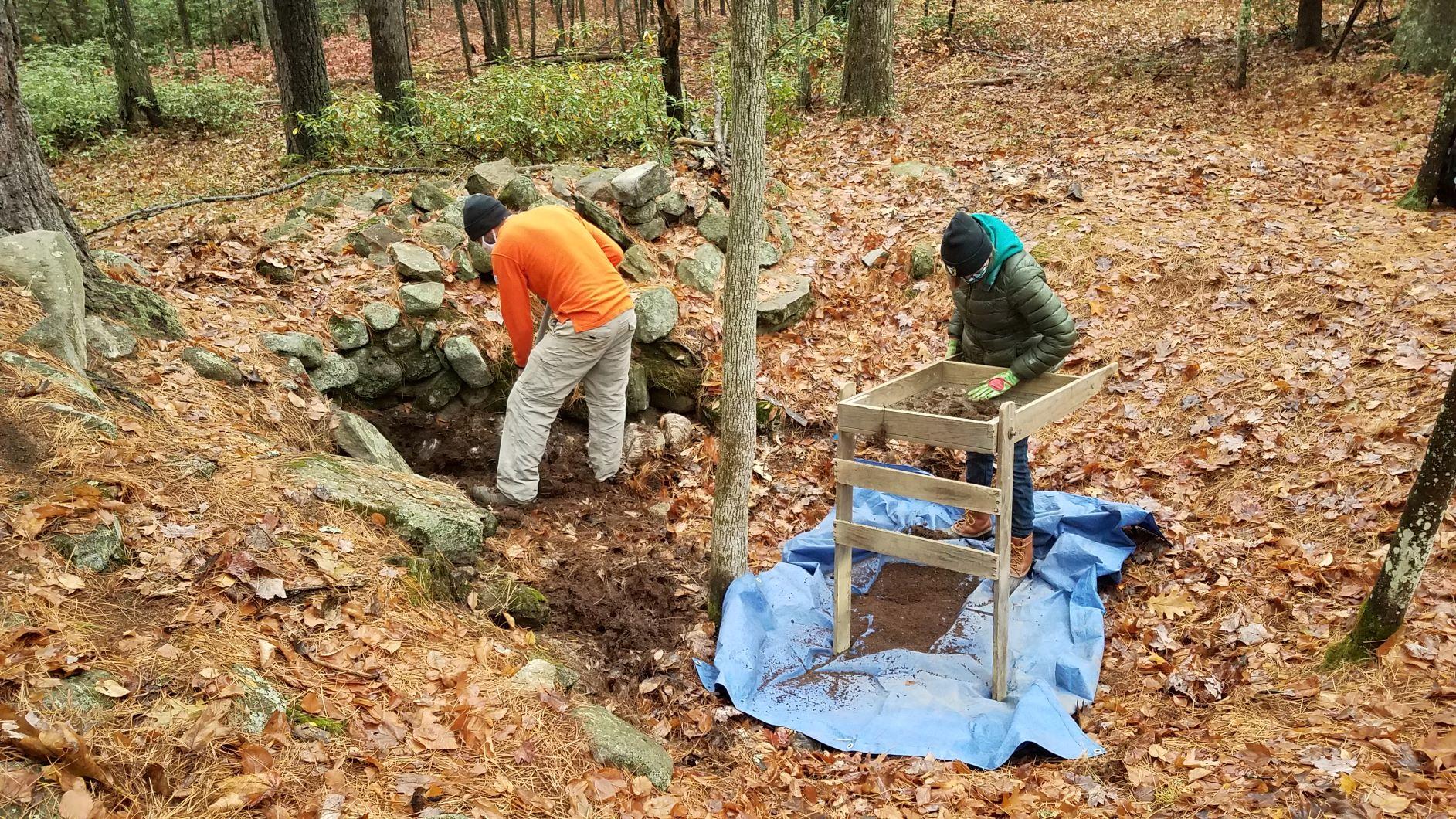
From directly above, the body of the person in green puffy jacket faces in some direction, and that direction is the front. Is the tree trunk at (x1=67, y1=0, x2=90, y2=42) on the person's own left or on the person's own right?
on the person's own right

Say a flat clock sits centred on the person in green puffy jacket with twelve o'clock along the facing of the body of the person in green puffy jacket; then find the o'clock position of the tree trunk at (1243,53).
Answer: The tree trunk is roughly at 5 o'clock from the person in green puffy jacket.

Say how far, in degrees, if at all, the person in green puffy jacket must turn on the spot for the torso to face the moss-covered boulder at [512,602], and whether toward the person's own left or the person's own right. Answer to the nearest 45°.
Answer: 0° — they already face it

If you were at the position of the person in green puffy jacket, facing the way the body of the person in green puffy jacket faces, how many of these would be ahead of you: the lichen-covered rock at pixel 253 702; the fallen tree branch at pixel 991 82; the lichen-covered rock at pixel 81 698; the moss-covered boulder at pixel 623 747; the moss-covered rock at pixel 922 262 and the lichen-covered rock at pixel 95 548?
4

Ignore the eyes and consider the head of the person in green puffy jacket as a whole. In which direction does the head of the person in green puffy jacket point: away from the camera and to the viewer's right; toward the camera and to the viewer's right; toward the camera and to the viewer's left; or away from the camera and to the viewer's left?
toward the camera and to the viewer's left

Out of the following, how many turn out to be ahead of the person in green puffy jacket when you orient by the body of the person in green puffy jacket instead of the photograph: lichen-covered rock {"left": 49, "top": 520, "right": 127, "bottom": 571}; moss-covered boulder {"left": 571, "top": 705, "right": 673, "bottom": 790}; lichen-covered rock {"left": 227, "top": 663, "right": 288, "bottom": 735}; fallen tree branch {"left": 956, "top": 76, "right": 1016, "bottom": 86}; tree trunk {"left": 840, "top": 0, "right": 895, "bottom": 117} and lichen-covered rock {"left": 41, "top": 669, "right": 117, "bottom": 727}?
4

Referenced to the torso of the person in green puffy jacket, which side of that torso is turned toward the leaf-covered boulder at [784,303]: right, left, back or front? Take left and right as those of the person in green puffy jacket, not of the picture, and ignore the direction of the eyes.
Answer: right

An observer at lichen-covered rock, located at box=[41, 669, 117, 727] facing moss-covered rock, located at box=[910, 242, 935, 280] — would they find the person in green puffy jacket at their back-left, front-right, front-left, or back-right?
front-right

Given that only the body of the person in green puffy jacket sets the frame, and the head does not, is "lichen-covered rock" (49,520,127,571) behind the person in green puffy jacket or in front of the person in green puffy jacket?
in front

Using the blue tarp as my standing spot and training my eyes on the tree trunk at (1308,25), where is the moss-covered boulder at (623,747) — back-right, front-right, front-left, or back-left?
back-left

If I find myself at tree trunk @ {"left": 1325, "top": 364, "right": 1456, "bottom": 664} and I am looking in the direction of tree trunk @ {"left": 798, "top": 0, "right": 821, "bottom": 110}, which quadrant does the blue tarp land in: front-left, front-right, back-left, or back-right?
front-left

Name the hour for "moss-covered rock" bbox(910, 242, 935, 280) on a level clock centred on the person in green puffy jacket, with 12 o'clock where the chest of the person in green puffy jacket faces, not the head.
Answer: The moss-covered rock is roughly at 4 o'clock from the person in green puffy jacket.

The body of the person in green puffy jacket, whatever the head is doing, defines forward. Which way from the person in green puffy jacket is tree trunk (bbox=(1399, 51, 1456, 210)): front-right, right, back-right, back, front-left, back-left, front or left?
back

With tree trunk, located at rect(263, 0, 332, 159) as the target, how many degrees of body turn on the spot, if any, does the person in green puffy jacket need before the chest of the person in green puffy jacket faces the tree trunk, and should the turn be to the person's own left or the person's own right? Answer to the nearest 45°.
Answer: approximately 90° to the person's own right

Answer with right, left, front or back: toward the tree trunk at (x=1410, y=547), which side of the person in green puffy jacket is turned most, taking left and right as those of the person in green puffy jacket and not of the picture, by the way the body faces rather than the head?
left

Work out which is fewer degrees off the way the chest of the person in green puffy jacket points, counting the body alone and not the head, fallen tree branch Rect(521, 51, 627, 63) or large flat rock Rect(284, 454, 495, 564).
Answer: the large flat rock

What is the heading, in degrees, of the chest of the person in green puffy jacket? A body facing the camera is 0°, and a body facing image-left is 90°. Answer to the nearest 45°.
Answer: approximately 45°

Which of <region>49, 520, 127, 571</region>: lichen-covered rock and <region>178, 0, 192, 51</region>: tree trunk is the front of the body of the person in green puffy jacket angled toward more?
the lichen-covered rock

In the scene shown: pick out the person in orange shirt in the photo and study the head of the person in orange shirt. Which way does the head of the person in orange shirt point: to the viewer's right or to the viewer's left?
to the viewer's left

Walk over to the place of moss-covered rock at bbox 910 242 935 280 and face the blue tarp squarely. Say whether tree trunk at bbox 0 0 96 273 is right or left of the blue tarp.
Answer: right
